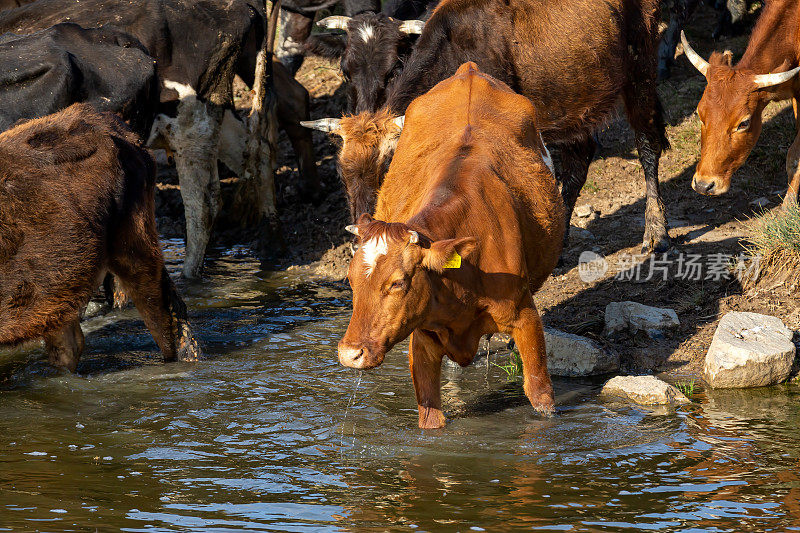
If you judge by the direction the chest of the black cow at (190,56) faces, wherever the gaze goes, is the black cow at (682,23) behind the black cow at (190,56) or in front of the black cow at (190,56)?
behind

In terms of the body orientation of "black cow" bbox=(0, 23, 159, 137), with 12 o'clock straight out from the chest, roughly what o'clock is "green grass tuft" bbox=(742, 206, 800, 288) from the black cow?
The green grass tuft is roughly at 7 o'clock from the black cow.

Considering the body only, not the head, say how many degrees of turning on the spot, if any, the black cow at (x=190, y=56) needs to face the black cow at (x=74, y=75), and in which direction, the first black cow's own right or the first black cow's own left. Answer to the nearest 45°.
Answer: approximately 45° to the first black cow's own left

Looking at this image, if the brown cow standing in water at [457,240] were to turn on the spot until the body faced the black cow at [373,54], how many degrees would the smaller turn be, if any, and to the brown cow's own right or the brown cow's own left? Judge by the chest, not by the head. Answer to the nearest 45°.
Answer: approximately 180°

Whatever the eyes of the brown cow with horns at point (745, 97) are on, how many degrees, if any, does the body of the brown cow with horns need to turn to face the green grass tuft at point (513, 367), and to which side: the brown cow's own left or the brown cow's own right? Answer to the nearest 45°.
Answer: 0° — it already faces it

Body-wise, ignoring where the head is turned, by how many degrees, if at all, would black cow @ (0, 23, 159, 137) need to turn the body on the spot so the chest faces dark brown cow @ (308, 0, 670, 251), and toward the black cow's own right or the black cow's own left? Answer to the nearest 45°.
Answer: approximately 180°

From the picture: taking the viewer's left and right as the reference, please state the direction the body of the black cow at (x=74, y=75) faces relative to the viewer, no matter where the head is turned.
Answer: facing to the left of the viewer

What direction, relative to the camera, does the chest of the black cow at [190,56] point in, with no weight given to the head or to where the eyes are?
to the viewer's left

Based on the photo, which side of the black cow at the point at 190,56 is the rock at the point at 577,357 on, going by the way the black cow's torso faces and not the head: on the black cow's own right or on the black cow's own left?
on the black cow's own left

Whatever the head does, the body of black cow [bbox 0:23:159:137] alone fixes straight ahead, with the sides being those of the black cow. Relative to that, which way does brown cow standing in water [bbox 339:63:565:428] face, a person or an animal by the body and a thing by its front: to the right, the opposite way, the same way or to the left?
to the left

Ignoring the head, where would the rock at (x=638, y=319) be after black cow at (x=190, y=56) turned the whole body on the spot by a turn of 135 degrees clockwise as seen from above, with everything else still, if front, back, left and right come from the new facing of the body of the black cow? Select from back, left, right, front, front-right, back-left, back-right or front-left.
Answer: right

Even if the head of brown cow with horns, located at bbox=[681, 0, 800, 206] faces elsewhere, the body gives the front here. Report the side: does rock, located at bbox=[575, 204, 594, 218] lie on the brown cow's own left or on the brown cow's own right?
on the brown cow's own right

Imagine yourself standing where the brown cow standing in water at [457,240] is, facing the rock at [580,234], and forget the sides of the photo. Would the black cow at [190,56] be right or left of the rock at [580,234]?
left

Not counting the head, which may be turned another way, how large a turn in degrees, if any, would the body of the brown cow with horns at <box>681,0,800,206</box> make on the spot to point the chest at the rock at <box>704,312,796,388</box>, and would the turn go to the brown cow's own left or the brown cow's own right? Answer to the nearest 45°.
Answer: approximately 45° to the brown cow's own left
